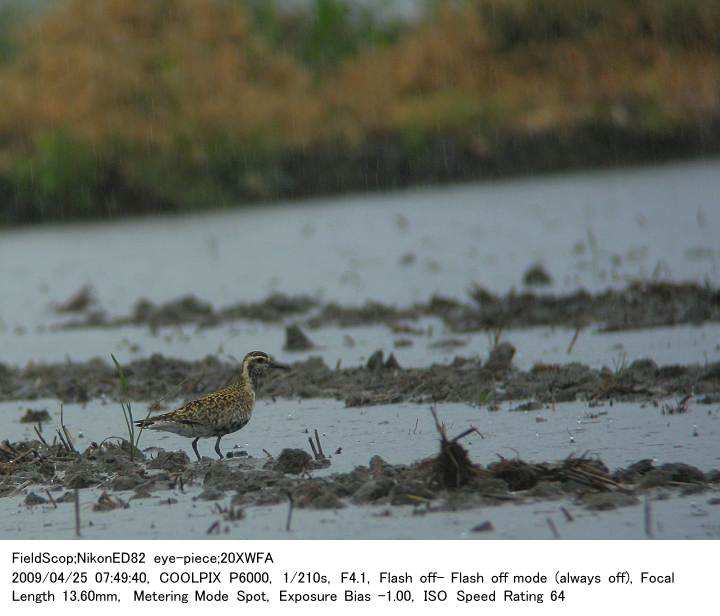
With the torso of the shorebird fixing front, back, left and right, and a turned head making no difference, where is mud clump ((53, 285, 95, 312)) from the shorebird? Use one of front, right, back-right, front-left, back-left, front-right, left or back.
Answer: left

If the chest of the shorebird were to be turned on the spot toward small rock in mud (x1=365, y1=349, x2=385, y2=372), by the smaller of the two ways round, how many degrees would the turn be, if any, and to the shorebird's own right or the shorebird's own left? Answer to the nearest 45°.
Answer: approximately 45° to the shorebird's own left

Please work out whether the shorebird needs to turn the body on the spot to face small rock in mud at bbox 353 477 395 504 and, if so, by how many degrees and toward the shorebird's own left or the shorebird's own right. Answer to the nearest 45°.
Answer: approximately 45° to the shorebird's own right

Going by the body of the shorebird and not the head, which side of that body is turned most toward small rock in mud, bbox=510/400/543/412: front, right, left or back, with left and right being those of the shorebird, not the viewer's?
front

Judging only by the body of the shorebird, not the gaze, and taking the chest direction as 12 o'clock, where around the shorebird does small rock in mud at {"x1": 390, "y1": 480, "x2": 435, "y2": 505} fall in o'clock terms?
The small rock in mud is roughly at 2 o'clock from the shorebird.

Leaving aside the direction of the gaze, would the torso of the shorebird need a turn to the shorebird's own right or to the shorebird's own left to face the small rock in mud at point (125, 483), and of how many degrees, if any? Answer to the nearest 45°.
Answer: approximately 135° to the shorebird's own right

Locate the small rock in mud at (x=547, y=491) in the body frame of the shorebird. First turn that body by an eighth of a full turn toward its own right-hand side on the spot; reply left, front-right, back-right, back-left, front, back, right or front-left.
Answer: front

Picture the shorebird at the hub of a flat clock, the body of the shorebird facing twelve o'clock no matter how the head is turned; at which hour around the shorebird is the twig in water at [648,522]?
The twig in water is roughly at 2 o'clock from the shorebird.

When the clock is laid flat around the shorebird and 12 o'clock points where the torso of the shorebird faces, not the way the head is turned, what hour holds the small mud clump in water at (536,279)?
The small mud clump in water is roughly at 10 o'clock from the shorebird.

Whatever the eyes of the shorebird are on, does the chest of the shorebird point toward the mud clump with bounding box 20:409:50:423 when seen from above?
no

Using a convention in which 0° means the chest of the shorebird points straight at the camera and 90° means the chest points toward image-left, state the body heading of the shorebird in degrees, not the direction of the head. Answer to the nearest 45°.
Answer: approximately 270°

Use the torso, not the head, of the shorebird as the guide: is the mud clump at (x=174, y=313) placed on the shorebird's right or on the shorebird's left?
on the shorebird's left

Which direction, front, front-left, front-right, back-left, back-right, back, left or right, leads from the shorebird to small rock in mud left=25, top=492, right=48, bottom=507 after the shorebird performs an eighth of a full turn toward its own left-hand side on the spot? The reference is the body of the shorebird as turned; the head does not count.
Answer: back

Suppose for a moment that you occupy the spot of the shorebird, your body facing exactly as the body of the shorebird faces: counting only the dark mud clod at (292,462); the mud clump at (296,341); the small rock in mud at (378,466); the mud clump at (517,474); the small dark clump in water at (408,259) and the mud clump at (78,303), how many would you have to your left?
3

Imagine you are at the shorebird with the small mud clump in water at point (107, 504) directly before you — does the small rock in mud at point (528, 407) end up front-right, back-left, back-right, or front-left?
back-left

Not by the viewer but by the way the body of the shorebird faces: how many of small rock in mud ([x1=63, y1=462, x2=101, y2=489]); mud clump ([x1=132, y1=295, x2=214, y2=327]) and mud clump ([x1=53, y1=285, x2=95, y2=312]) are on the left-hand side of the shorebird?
2

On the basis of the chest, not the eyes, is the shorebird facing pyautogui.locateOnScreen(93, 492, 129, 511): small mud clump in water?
no

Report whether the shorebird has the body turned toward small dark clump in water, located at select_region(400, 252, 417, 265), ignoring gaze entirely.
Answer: no

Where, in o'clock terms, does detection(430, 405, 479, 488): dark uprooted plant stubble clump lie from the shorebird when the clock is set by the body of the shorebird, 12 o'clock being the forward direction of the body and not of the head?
The dark uprooted plant stubble clump is roughly at 2 o'clock from the shorebird.

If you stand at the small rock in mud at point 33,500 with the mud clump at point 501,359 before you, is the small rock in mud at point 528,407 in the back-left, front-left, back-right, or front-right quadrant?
front-right

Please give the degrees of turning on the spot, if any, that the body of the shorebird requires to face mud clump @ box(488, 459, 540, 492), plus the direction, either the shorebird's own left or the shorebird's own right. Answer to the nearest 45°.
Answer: approximately 45° to the shorebird's own right

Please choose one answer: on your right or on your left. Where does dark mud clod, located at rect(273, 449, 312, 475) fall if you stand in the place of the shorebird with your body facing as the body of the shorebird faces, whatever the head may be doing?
on your right

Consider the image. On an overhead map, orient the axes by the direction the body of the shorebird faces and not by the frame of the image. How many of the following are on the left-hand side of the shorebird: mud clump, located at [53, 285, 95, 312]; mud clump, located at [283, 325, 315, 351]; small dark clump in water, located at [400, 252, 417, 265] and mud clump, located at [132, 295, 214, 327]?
4
